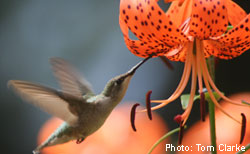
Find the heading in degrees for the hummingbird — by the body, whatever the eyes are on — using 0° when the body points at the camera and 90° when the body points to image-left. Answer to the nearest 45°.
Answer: approximately 270°
